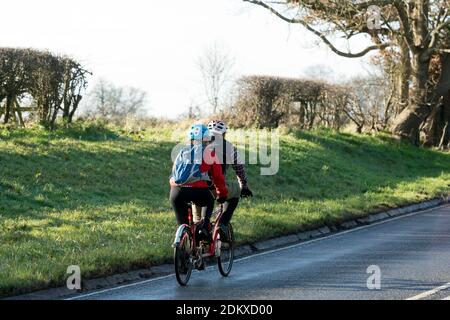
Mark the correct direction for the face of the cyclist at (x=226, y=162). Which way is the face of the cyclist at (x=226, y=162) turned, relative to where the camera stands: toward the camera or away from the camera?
away from the camera

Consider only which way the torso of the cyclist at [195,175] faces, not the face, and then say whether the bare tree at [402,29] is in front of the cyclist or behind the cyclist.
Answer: in front

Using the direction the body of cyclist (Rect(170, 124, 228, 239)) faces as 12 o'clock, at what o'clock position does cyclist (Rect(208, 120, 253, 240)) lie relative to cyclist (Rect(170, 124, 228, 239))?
cyclist (Rect(208, 120, 253, 240)) is roughly at 12 o'clock from cyclist (Rect(170, 124, 228, 239)).

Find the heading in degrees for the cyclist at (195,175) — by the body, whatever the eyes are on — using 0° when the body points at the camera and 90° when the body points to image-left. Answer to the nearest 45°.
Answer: approximately 225°
